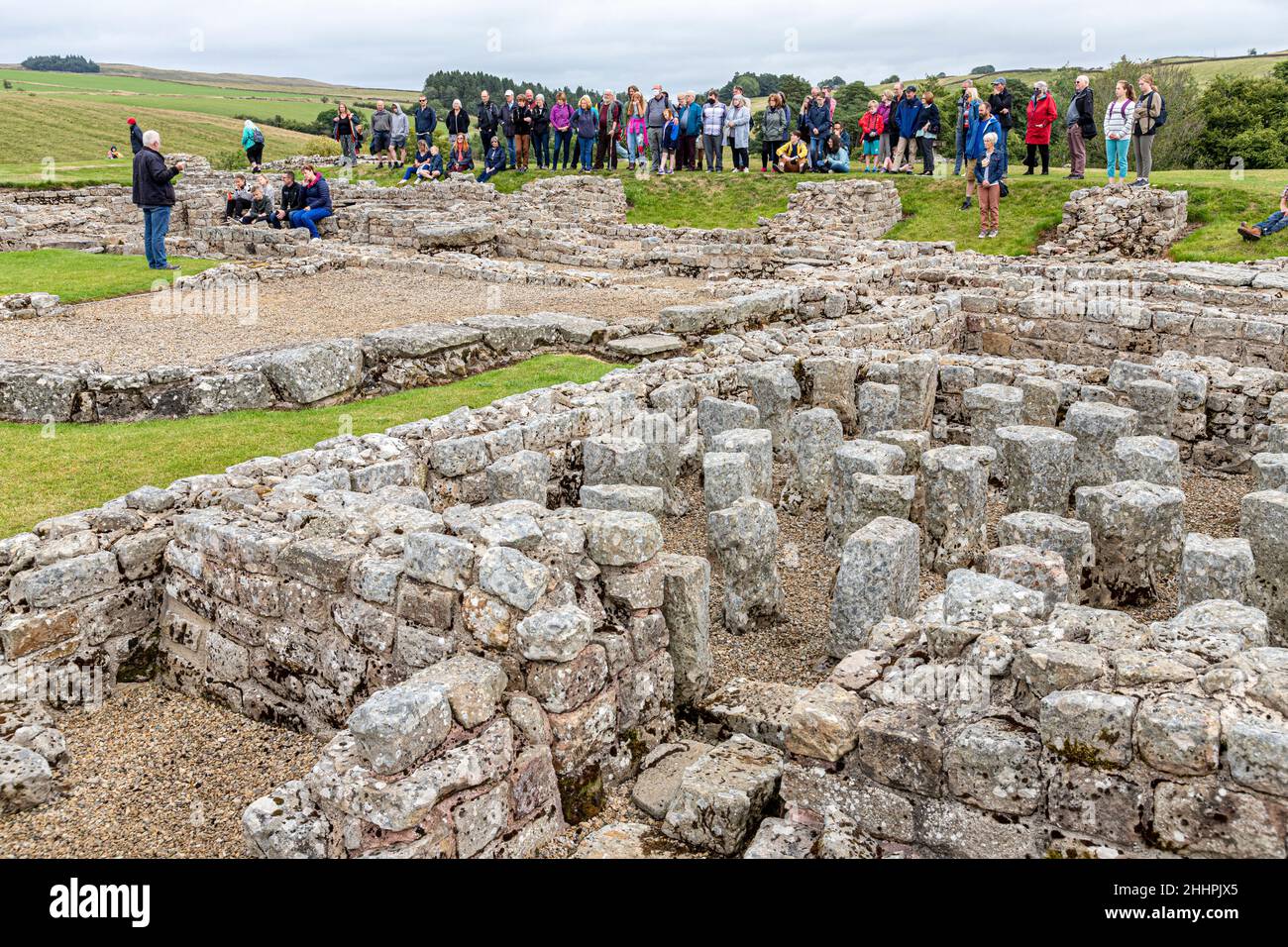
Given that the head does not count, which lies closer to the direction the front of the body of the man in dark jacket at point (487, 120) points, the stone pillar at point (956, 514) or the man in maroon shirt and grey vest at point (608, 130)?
the stone pillar

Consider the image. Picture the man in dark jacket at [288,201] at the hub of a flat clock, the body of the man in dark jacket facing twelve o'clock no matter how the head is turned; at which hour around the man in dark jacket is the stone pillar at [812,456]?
The stone pillar is roughly at 10 o'clock from the man in dark jacket.

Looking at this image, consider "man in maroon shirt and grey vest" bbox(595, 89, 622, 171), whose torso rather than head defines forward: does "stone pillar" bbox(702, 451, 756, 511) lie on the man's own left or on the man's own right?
on the man's own left

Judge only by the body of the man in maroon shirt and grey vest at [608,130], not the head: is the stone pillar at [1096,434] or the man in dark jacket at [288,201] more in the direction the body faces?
the man in dark jacket

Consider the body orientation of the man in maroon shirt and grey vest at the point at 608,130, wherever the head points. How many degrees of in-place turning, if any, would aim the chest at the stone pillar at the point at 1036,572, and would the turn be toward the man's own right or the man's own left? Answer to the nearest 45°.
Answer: approximately 45° to the man's own left

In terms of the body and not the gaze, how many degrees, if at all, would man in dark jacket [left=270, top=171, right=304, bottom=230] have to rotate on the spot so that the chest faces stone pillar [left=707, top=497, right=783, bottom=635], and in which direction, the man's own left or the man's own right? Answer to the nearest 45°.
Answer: approximately 45° to the man's own left
